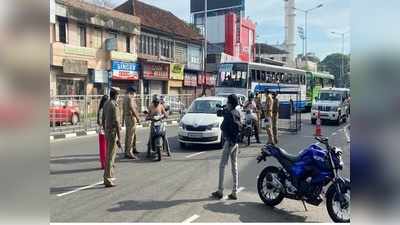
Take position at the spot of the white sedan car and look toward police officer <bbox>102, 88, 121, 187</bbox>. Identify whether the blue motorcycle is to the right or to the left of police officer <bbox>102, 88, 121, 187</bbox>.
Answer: left

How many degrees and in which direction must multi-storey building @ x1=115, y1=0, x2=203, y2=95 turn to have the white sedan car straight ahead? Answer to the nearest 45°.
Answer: approximately 45° to its right

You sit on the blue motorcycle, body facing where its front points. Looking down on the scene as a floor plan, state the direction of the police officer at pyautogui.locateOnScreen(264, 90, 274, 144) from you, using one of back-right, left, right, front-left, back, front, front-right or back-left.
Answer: back-left

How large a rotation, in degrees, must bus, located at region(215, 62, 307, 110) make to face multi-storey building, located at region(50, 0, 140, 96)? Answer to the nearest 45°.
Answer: approximately 45° to its right

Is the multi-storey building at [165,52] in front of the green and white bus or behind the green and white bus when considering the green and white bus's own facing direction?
in front

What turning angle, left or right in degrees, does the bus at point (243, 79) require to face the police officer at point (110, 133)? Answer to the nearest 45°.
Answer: approximately 45° to its left

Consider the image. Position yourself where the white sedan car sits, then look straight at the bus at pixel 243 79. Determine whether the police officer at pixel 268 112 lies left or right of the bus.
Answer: right

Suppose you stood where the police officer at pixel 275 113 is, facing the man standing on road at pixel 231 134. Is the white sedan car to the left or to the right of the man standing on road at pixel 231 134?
right

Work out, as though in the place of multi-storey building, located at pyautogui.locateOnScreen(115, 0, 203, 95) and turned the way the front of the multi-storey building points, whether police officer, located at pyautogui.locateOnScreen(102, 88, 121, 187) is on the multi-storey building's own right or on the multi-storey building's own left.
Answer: on the multi-storey building's own right

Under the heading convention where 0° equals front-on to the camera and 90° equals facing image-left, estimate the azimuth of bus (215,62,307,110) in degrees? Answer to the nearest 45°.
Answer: approximately 45°

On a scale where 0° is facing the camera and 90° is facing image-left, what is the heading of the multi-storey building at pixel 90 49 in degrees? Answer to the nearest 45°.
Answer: approximately 315°

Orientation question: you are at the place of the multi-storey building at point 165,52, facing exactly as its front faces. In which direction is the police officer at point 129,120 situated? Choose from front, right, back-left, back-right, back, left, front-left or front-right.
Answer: front-right

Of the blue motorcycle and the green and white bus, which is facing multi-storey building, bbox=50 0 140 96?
the green and white bus

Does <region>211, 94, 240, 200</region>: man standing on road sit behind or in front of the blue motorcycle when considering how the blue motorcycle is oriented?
behind

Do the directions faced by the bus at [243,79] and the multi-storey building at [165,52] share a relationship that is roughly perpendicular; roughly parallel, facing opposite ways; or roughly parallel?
roughly perpendicular
